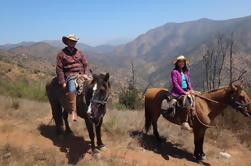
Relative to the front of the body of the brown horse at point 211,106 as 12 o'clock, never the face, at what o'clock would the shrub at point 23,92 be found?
The shrub is roughly at 7 o'clock from the brown horse.

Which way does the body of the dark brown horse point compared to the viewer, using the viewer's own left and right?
facing the viewer and to the right of the viewer

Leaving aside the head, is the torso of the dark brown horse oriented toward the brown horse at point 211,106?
no

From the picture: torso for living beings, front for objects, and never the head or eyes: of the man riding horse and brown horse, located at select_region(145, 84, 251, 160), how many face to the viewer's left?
0

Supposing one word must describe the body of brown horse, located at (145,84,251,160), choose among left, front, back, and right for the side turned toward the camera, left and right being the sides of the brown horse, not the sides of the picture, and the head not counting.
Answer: right

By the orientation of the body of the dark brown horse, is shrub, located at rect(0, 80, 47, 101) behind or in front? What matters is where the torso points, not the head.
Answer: behind

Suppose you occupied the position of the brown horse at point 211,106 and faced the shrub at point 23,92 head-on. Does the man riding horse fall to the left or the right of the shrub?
left

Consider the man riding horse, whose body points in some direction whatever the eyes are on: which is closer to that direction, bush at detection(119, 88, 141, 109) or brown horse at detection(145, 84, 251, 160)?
the brown horse

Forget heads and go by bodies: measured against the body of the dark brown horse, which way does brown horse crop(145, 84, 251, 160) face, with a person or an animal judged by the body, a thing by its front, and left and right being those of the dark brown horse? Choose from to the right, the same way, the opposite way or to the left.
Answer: the same way

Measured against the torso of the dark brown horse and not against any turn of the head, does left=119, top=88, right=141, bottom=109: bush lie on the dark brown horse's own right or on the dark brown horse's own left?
on the dark brown horse's own left

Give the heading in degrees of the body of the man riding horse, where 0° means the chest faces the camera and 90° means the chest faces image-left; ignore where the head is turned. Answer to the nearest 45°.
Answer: approximately 315°

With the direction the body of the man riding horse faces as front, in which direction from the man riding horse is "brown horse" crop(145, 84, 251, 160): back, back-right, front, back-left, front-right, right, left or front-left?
front-left

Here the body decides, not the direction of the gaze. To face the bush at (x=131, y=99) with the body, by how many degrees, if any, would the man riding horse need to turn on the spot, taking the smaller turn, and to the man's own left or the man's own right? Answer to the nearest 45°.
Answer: approximately 135° to the man's own left

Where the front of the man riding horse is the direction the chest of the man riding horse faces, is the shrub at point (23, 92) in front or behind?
behind
